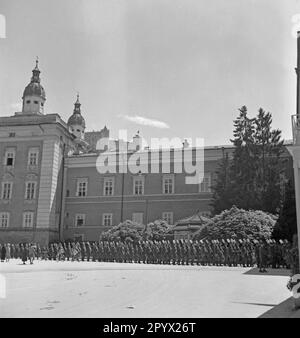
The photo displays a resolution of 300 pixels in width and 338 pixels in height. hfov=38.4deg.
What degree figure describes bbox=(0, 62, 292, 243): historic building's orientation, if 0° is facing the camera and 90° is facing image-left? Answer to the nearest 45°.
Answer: approximately 0°

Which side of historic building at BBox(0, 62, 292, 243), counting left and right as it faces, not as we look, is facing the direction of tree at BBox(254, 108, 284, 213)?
left

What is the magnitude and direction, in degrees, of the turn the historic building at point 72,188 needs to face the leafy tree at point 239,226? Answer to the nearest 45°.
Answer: approximately 45° to its left

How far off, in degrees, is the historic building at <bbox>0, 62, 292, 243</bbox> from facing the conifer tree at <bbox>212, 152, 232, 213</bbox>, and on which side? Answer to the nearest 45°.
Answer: approximately 45° to its left

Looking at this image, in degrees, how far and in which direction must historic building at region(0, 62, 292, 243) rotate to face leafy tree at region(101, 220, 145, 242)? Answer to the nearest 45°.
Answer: approximately 45° to its left

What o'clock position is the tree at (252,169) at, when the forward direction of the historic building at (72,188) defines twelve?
The tree is roughly at 10 o'clock from the historic building.

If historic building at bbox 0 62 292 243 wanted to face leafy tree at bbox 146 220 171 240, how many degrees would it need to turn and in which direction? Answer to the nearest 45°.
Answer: approximately 45° to its left
